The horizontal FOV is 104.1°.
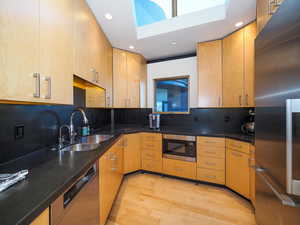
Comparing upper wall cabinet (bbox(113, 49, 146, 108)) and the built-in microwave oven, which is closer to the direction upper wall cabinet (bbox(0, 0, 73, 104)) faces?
the built-in microwave oven

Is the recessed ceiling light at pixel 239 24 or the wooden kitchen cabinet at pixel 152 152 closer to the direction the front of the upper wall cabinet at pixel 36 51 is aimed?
the recessed ceiling light

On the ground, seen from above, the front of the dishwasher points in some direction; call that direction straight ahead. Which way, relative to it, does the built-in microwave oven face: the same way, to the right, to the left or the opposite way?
to the right

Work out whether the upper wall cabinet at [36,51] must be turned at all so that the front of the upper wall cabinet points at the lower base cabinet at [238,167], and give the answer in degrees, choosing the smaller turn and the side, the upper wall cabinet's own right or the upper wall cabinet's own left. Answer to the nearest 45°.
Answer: approximately 45° to the upper wall cabinet's own left

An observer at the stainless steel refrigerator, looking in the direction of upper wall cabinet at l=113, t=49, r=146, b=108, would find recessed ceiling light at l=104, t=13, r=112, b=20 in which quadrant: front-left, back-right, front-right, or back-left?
front-left

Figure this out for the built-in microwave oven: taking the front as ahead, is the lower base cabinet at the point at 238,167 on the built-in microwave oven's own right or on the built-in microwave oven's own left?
on the built-in microwave oven's own left

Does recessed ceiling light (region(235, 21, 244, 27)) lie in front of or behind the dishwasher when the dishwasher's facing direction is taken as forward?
in front

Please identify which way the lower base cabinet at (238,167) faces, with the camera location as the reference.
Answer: facing the viewer and to the left of the viewer

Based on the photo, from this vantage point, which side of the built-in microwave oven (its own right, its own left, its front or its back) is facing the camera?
front

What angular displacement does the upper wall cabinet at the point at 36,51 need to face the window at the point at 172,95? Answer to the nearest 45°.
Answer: approximately 45° to its left

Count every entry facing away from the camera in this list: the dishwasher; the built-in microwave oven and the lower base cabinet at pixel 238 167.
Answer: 0

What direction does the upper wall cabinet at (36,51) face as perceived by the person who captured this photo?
facing the viewer and to the right of the viewer

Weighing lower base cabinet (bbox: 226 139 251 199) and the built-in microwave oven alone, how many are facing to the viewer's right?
0
